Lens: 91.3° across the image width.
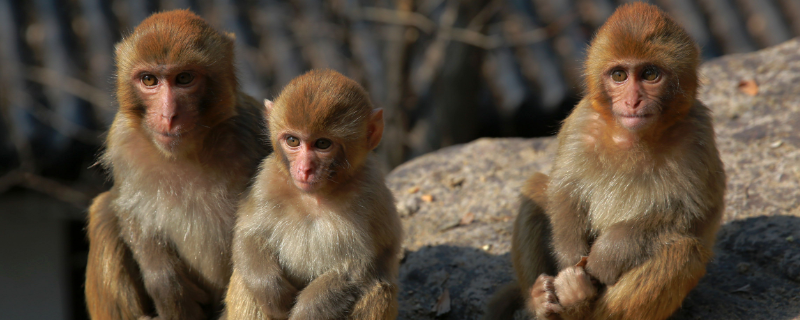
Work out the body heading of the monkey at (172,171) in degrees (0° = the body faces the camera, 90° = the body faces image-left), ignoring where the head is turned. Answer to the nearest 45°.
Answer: approximately 0°

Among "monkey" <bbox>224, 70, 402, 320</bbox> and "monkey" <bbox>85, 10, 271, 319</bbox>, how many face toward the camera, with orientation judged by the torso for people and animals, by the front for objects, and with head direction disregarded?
2

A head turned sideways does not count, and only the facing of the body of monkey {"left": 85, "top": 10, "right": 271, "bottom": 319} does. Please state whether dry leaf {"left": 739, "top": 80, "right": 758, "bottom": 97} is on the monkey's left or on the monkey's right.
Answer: on the monkey's left

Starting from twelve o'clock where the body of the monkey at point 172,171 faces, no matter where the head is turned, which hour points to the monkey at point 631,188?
the monkey at point 631,188 is roughly at 10 o'clock from the monkey at point 172,171.

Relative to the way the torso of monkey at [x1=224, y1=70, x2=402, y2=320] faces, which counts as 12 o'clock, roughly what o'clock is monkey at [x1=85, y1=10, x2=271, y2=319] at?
monkey at [x1=85, y1=10, x2=271, y2=319] is roughly at 4 o'clock from monkey at [x1=224, y1=70, x2=402, y2=320].

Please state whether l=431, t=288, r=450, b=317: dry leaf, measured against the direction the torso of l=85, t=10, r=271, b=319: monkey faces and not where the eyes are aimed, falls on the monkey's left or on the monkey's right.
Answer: on the monkey's left

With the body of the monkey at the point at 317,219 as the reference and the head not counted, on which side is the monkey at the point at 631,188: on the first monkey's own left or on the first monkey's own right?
on the first monkey's own left
